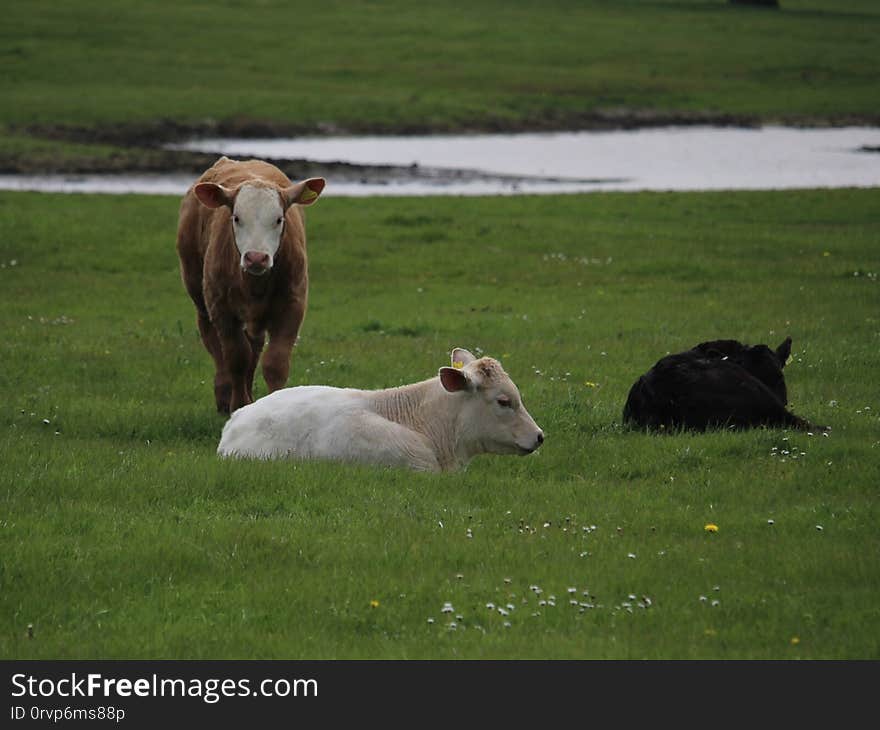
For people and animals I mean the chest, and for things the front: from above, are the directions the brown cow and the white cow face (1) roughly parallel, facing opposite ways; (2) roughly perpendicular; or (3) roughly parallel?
roughly perpendicular

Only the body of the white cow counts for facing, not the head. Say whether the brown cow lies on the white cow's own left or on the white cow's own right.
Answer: on the white cow's own left

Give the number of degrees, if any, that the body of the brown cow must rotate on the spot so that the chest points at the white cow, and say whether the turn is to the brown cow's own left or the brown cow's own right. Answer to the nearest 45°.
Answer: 0° — it already faces it

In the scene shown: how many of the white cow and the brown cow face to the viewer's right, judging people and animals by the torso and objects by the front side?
1

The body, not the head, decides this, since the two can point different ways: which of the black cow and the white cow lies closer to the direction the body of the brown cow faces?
the white cow

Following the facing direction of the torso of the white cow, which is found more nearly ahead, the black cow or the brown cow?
the black cow

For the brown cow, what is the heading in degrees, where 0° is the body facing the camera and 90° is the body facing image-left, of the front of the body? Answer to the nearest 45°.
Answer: approximately 0°

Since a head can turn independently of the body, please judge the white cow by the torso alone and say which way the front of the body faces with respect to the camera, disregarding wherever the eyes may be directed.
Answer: to the viewer's right

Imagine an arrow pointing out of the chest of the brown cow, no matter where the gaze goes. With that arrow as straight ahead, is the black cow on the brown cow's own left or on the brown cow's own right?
on the brown cow's own left
